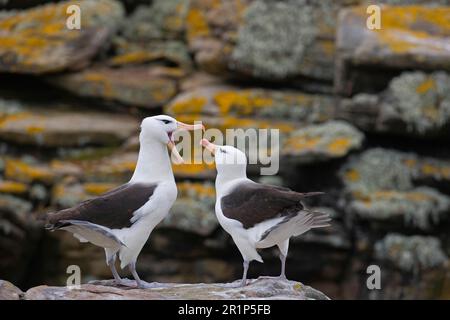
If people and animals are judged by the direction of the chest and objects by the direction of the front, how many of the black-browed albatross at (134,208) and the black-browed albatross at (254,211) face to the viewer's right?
1

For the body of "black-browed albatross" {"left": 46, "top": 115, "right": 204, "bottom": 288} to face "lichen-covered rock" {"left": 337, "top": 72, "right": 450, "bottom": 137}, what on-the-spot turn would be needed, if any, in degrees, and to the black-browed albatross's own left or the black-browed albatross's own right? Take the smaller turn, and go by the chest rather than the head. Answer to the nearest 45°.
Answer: approximately 45° to the black-browed albatross's own left

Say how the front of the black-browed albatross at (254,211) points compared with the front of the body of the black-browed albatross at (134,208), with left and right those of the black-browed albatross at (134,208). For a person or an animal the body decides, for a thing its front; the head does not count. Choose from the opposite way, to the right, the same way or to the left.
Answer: the opposite way

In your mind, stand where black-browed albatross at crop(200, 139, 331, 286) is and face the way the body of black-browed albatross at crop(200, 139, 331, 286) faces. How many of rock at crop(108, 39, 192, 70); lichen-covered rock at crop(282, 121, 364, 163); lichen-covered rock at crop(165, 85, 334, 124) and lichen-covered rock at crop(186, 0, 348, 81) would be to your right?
4

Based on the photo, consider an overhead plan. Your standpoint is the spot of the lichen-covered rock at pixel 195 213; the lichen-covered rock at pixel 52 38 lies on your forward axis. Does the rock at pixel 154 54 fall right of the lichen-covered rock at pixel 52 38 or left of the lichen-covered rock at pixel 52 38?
right

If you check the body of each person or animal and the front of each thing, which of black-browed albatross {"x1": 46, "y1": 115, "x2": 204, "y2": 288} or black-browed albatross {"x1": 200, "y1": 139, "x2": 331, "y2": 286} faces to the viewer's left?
black-browed albatross {"x1": 200, "y1": 139, "x2": 331, "y2": 286}

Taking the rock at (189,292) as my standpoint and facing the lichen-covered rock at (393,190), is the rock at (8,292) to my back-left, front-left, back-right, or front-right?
back-left

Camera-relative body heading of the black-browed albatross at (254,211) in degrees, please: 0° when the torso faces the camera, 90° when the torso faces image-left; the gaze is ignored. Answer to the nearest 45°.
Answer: approximately 90°

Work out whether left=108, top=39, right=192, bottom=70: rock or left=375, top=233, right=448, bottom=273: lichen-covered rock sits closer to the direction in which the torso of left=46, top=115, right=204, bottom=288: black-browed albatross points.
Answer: the lichen-covered rock

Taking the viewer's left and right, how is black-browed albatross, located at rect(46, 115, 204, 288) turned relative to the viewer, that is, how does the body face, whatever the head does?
facing to the right of the viewer
